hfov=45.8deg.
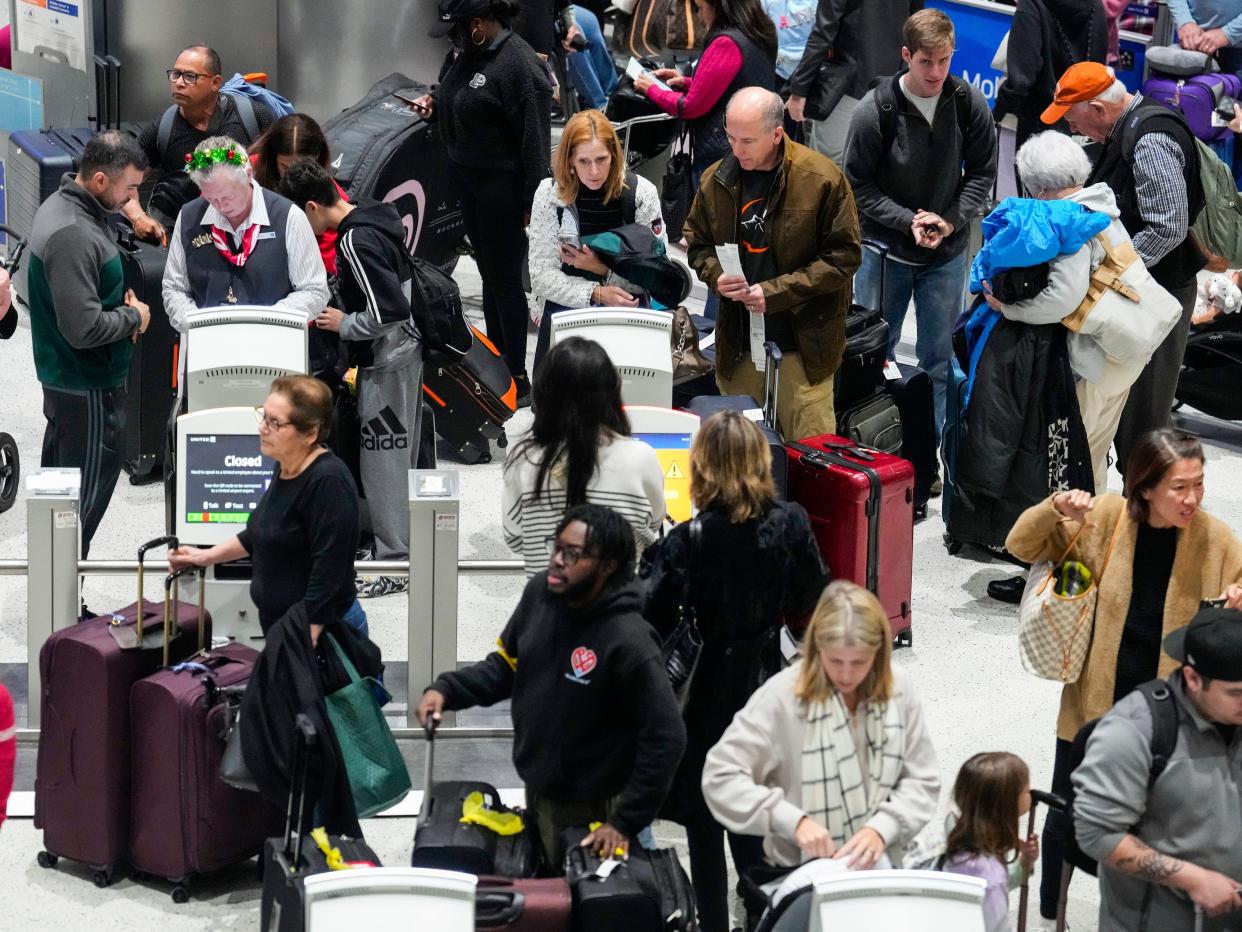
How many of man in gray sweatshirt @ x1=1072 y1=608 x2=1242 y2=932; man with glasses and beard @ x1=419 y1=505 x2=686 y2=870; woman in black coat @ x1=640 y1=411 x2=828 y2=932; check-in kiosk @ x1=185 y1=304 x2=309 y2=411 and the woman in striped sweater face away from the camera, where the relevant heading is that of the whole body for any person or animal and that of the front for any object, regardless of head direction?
3

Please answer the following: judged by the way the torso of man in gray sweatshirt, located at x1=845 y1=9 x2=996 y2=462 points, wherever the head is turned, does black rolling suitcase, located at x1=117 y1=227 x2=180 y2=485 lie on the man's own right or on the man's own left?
on the man's own right

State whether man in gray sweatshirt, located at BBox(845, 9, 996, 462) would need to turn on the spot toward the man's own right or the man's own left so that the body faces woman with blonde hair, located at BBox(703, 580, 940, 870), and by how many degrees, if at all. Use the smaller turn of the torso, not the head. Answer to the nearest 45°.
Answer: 0° — they already face them

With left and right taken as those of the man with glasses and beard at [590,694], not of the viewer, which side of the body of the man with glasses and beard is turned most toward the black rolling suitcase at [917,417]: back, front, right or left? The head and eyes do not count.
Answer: back

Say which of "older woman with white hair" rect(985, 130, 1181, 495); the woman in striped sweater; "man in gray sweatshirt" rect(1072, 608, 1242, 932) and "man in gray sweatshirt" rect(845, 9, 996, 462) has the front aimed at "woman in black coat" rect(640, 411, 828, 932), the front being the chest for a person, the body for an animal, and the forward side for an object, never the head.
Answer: "man in gray sweatshirt" rect(845, 9, 996, 462)

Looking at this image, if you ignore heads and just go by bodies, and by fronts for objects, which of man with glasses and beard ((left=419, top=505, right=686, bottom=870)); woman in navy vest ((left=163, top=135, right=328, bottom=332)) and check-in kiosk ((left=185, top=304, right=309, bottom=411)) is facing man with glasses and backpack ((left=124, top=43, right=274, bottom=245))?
the check-in kiosk

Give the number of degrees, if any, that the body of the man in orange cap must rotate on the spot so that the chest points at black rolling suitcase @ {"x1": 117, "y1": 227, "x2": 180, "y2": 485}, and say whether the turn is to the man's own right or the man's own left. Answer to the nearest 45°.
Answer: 0° — they already face it

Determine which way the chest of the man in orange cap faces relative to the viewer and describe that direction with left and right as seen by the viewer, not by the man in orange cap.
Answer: facing to the left of the viewer

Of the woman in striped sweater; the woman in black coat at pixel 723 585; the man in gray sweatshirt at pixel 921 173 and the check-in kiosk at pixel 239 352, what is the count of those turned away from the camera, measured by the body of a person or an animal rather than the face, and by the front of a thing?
3

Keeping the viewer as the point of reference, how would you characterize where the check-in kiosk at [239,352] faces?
facing away from the viewer

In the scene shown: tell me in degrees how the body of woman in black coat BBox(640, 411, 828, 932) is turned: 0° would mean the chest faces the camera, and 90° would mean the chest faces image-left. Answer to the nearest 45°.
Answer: approximately 180°
